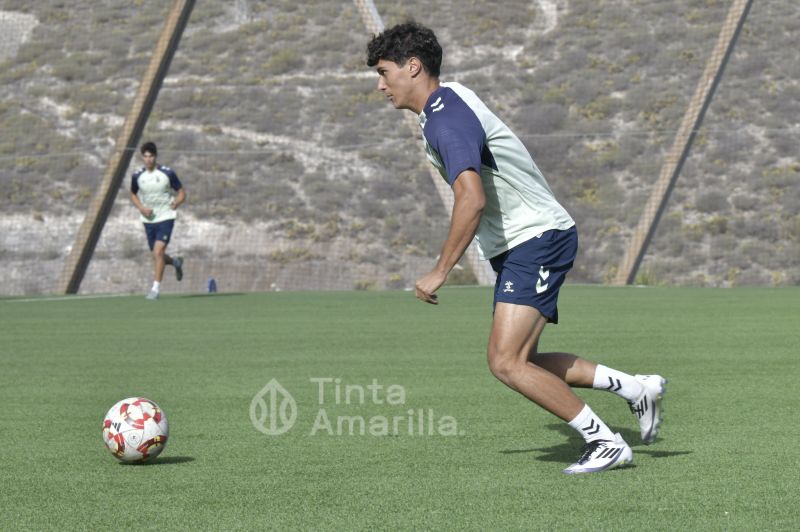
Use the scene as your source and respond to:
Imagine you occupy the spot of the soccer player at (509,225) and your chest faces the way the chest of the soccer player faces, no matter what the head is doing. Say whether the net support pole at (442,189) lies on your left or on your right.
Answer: on your right

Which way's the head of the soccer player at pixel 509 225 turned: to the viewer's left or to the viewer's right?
to the viewer's left

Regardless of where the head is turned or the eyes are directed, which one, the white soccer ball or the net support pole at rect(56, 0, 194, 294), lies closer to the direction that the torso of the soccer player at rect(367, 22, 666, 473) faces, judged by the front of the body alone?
the white soccer ball

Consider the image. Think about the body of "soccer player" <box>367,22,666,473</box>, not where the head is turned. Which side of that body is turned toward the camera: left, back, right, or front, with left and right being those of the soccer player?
left

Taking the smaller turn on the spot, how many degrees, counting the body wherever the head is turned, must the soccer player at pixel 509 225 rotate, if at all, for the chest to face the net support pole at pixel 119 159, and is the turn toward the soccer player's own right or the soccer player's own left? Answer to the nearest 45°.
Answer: approximately 45° to the soccer player's own right

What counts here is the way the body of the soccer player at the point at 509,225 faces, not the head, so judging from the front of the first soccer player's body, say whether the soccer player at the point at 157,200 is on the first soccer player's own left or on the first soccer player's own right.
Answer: on the first soccer player's own right

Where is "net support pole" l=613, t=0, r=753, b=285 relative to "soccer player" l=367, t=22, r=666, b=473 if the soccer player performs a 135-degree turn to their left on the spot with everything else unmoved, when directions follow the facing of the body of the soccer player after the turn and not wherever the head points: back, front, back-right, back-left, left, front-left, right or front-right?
back-left

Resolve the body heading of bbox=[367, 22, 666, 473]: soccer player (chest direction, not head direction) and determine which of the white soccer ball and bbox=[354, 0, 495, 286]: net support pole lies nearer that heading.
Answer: the white soccer ball

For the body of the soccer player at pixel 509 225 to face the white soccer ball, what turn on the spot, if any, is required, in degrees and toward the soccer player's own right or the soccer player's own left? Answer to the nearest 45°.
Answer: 0° — they already face it
